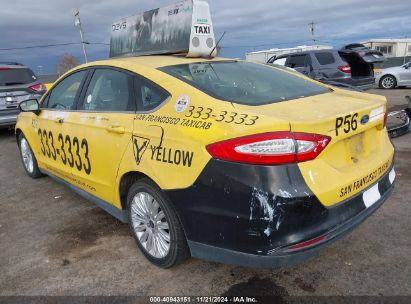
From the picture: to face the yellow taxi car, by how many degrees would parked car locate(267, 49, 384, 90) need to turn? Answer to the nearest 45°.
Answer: approximately 135° to its left

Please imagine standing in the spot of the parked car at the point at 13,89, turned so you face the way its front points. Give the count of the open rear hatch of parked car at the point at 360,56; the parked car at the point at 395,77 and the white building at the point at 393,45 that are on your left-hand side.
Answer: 0

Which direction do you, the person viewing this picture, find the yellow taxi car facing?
facing away from the viewer and to the left of the viewer

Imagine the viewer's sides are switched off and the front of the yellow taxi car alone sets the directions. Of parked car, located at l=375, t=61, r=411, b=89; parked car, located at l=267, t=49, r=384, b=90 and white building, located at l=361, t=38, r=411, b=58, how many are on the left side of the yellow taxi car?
0

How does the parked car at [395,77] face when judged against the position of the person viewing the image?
facing to the left of the viewer

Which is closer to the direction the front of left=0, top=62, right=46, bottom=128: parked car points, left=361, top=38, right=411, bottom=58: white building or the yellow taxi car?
the white building

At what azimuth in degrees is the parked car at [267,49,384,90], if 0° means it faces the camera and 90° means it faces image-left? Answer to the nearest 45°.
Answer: approximately 135°

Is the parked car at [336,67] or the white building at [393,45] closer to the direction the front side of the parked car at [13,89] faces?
the white building

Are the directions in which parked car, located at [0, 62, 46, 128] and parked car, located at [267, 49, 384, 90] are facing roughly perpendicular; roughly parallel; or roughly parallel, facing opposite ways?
roughly parallel

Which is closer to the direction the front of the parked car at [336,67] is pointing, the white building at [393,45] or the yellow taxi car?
the white building

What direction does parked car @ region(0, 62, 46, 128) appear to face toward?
away from the camera

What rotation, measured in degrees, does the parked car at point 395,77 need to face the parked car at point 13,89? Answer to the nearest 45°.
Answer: approximately 45° to its left

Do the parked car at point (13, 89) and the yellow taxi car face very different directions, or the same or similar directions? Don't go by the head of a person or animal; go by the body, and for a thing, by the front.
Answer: same or similar directions

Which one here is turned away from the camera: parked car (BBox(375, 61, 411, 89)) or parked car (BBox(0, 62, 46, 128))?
parked car (BBox(0, 62, 46, 128))

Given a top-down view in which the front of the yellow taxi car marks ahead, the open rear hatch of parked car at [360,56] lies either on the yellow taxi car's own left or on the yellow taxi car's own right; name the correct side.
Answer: on the yellow taxi car's own right

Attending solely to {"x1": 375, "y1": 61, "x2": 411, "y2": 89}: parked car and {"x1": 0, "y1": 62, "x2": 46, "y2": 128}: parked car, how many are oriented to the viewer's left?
1
